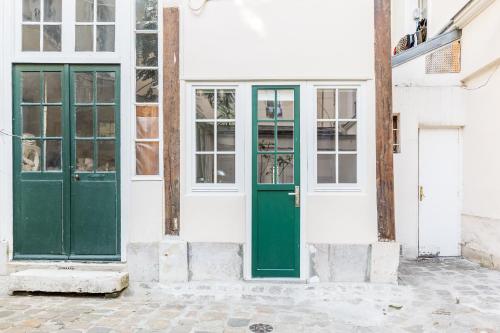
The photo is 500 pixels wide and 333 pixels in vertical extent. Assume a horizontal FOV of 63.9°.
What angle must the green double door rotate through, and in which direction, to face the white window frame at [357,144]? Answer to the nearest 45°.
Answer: approximately 45° to its left

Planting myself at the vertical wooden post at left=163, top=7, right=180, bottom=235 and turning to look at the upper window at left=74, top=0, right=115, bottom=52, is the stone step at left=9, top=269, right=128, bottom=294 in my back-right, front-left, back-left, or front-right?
front-left

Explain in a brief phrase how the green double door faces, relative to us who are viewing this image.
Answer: facing the viewer

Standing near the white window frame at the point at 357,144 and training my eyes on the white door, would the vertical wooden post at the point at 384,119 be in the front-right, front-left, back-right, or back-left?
front-right

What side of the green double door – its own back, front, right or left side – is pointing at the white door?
left

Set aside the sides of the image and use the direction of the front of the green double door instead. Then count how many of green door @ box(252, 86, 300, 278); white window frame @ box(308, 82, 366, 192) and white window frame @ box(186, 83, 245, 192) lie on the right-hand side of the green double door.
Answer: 0

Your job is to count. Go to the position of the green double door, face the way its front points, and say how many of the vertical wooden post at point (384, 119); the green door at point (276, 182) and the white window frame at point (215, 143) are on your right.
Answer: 0

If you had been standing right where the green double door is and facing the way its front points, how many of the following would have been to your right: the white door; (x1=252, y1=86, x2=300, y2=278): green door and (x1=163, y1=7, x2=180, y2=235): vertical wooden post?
0

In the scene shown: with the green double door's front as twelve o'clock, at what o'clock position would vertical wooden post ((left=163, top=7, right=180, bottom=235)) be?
The vertical wooden post is roughly at 10 o'clock from the green double door.

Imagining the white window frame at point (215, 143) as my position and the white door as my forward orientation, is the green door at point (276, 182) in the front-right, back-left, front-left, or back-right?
front-right

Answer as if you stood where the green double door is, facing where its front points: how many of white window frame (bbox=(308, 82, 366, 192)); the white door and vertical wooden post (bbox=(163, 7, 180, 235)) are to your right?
0

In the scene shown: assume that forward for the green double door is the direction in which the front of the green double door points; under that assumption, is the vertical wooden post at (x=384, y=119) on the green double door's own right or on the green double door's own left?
on the green double door's own left

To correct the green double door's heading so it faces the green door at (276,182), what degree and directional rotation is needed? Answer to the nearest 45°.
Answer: approximately 45° to its left

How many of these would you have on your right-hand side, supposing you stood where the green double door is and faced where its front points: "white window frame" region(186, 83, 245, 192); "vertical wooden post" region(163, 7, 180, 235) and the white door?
0
